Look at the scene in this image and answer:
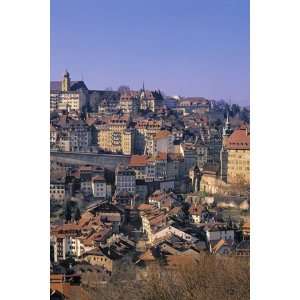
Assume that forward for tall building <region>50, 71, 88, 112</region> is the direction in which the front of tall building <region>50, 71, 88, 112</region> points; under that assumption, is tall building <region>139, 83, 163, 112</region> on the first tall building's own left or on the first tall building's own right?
on the first tall building's own left

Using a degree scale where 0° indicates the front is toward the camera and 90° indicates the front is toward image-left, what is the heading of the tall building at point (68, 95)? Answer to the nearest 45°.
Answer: approximately 0°

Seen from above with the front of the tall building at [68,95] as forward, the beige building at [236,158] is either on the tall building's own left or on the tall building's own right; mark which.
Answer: on the tall building's own left

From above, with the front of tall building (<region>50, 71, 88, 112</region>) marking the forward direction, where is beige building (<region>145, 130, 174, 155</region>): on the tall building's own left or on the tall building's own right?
on the tall building's own left

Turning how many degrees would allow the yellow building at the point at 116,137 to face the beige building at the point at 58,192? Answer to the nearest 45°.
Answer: approximately 90° to its right

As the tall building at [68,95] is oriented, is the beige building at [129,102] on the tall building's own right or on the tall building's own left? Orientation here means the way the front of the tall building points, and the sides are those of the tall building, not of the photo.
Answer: on the tall building's own left

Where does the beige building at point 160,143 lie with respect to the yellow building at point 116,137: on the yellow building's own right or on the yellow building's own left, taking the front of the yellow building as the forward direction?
on the yellow building's own left

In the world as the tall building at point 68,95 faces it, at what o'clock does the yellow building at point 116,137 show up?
The yellow building is roughly at 11 o'clock from the tall building.
